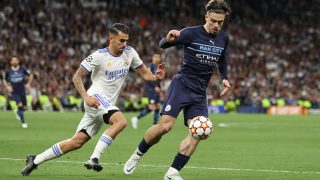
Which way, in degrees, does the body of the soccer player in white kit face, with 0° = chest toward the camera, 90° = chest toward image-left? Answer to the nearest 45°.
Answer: approximately 315°

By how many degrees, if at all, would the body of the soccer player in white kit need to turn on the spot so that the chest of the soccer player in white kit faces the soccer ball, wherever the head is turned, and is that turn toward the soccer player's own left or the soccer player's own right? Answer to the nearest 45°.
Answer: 0° — they already face it
